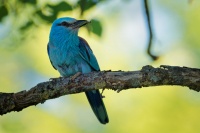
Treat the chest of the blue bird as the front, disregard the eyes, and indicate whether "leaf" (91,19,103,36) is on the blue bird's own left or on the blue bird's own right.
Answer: on the blue bird's own left
